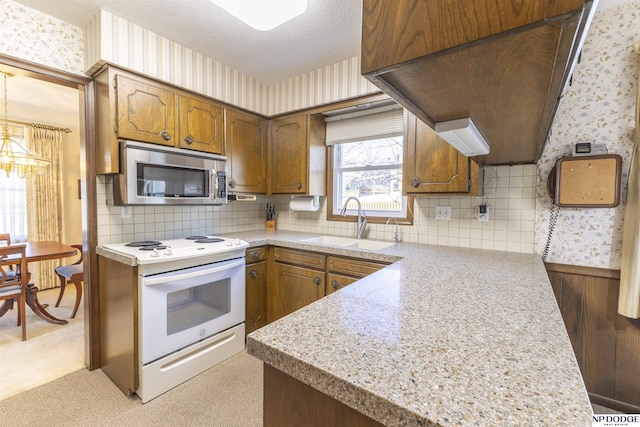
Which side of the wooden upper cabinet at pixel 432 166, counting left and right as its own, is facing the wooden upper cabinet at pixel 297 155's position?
right

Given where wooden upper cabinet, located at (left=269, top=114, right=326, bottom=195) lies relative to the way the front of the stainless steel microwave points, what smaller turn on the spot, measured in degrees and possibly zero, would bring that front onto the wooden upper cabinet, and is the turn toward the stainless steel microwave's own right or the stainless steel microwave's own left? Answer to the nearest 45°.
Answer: approximately 45° to the stainless steel microwave's own left

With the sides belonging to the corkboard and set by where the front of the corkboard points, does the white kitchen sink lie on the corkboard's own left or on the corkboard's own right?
on the corkboard's own right

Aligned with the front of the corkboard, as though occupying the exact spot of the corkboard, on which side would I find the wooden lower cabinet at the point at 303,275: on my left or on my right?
on my right

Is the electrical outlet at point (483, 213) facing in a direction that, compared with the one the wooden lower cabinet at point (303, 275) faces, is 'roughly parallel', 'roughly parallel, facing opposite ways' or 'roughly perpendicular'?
roughly parallel

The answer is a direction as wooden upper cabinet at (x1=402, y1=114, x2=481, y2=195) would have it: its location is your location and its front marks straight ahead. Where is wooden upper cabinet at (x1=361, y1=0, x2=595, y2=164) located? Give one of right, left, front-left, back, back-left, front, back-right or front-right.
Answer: front

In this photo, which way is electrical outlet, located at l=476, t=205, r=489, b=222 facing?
toward the camera

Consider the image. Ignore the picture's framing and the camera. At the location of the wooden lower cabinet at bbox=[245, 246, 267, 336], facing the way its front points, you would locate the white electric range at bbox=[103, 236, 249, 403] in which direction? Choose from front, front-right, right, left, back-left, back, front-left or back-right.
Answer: right

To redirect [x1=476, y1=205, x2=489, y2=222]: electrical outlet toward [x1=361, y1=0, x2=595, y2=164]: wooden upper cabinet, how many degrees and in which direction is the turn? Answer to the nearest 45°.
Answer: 0° — it already faces it

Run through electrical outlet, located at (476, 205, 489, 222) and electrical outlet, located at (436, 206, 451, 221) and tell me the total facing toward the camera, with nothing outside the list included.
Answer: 2

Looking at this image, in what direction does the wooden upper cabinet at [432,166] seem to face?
toward the camera

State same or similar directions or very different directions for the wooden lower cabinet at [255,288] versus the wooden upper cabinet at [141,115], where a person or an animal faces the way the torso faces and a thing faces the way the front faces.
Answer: same or similar directions

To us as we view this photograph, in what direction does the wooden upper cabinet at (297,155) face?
facing the viewer and to the left of the viewer

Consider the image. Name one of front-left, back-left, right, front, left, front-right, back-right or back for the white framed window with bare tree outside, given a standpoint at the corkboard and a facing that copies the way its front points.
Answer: right
